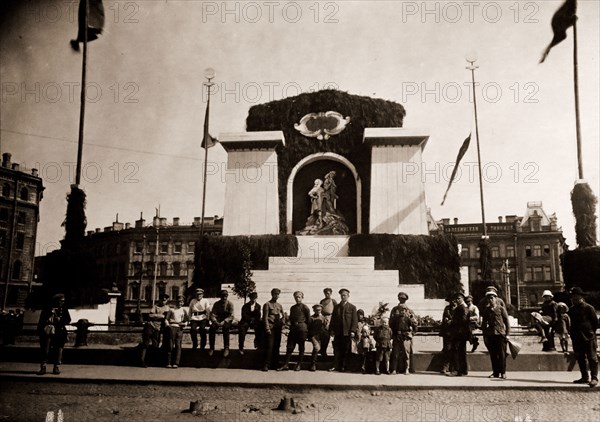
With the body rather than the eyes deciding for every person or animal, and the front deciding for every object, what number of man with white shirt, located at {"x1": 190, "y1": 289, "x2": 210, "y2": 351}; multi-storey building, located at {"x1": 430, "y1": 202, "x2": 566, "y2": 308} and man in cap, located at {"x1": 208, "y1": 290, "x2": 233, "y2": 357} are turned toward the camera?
3

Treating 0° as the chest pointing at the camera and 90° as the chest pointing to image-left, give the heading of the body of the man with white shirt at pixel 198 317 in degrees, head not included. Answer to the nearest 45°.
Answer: approximately 0°

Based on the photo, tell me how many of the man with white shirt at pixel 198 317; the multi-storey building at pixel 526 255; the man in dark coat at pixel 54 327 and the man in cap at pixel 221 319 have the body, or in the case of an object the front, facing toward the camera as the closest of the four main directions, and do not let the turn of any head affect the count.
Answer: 4

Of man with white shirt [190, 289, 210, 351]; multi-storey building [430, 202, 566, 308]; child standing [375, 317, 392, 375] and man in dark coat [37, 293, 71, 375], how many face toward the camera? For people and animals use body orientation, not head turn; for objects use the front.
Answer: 4

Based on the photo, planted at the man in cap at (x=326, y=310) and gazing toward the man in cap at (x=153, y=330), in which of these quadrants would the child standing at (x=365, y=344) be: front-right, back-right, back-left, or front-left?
back-left

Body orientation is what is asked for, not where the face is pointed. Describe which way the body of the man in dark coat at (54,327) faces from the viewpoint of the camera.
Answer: toward the camera

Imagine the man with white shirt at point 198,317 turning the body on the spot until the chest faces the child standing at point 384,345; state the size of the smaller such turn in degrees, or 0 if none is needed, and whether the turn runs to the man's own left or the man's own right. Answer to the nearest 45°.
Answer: approximately 45° to the man's own left

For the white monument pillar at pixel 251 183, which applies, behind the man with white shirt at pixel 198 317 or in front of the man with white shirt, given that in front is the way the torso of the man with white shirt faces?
behind

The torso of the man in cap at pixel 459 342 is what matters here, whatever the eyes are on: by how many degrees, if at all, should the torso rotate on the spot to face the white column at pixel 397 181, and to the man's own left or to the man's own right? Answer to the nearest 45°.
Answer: approximately 135° to the man's own right

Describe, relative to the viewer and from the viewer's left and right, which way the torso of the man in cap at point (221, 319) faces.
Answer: facing the viewer

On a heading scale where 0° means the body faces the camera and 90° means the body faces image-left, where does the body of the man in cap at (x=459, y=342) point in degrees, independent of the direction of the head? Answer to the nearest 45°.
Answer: approximately 45°

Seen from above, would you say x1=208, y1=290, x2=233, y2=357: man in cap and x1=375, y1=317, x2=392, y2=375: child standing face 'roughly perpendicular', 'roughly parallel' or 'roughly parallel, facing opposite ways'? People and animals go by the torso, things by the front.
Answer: roughly parallel
